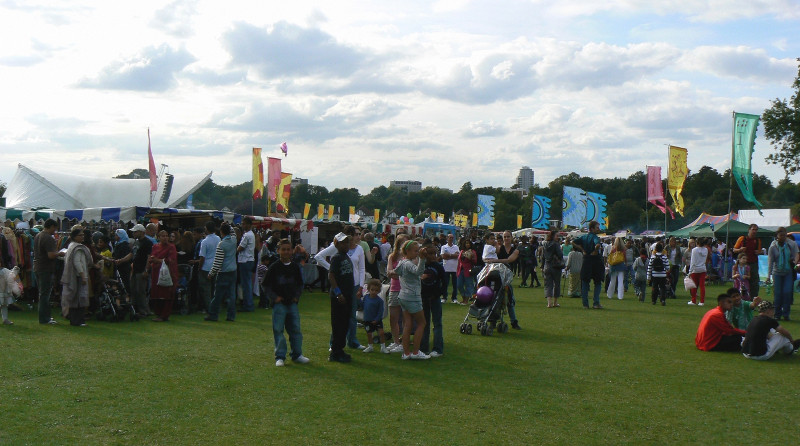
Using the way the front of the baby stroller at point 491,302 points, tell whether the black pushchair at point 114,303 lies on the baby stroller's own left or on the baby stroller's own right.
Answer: on the baby stroller's own right

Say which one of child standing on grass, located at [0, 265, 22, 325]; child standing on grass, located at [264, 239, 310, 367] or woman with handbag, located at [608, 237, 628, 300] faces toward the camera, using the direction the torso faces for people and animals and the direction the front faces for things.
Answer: child standing on grass, located at [264, 239, 310, 367]

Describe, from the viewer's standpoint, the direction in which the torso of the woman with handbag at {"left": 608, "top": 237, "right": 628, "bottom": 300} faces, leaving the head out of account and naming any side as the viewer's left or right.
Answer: facing away from the viewer

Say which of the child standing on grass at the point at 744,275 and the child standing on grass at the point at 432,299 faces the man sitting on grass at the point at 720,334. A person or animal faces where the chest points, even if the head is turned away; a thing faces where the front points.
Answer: the child standing on grass at the point at 744,275

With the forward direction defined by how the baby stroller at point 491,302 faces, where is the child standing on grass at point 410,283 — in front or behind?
in front

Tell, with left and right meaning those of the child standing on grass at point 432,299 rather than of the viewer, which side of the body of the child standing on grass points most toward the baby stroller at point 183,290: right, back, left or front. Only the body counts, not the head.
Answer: right

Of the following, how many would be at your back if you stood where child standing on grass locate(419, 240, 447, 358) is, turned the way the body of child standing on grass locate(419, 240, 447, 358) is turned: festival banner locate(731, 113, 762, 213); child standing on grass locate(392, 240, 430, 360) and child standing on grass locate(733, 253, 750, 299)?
2

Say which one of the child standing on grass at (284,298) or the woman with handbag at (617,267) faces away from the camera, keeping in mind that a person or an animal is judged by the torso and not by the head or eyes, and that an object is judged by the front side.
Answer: the woman with handbag

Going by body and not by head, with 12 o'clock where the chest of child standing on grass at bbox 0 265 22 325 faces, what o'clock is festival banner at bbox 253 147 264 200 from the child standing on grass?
The festival banner is roughly at 10 o'clock from the child standing on grass.

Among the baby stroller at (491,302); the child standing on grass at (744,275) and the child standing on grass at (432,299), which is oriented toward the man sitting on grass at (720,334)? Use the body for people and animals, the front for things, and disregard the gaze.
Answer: the child standing on grass at (744,275)

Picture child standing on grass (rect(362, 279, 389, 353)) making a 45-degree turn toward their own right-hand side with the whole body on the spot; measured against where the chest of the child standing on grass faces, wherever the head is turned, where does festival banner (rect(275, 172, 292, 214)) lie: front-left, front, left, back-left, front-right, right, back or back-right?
back-right

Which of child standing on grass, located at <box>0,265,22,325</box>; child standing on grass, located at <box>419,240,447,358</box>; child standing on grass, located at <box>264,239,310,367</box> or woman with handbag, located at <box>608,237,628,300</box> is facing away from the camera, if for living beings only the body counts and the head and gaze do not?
the woman with handbag

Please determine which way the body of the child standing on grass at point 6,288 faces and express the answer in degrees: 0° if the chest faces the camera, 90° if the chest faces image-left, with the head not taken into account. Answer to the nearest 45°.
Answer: approximately 270°
